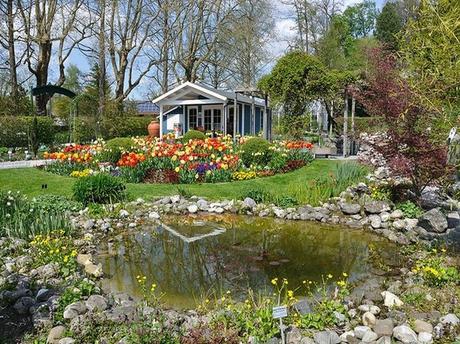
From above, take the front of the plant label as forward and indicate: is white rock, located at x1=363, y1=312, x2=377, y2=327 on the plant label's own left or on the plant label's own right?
on the plant label's own left

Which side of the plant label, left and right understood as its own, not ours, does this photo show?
front

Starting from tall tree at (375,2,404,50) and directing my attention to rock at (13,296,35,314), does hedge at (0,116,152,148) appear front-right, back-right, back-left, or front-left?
front-right

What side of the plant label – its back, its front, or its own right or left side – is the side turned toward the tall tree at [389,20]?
back

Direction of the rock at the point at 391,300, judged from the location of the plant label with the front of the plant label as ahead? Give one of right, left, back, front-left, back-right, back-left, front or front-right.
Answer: back-left

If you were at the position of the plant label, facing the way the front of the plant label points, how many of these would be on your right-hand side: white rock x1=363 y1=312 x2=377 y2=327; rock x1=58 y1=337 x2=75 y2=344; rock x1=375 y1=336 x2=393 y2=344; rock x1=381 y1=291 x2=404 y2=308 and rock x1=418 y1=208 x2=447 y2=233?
1

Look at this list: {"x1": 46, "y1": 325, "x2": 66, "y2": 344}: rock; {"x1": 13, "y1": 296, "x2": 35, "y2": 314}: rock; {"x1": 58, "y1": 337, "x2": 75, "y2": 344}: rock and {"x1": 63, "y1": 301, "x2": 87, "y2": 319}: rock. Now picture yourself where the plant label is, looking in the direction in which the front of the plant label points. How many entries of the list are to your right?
4

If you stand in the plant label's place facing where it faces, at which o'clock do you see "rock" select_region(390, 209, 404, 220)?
The rock is roughly at 7 o'clock from the plant label.

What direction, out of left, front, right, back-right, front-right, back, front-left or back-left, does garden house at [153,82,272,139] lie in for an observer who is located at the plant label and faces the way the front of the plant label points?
back

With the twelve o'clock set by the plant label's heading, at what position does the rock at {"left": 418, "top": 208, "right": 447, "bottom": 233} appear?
The rock is roughly at 7 o'clock from the plant label.

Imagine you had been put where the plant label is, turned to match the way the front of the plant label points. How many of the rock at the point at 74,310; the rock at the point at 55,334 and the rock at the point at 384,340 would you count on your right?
2

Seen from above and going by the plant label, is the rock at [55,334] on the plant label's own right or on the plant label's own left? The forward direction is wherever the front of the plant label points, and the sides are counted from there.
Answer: on the plant label's own right

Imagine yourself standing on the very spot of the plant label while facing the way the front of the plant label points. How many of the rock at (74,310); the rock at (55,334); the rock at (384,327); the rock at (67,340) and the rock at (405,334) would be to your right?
3

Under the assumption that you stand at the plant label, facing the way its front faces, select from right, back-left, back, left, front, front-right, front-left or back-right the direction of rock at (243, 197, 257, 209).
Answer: back

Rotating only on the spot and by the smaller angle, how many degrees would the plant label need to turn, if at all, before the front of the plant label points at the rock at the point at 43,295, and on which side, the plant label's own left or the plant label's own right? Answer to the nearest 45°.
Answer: approximately 90° to the plant label's own right

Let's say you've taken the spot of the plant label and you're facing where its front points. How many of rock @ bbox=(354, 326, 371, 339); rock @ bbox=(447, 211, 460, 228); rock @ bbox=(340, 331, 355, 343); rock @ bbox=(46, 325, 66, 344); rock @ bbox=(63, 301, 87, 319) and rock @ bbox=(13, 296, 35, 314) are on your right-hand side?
3

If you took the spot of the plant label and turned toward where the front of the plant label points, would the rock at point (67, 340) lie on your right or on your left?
on your right

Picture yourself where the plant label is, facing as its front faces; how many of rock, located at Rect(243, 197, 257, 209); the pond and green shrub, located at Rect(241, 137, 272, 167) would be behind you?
3

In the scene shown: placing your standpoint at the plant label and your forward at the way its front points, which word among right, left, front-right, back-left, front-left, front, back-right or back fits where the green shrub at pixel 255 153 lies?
back
